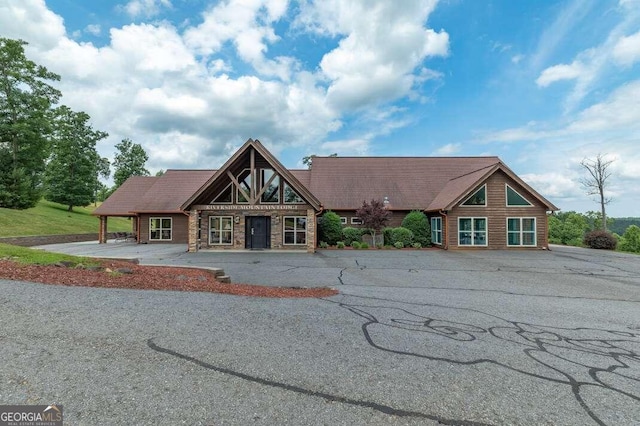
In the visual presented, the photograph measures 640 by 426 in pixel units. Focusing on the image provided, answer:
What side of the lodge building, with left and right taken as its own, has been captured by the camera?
front

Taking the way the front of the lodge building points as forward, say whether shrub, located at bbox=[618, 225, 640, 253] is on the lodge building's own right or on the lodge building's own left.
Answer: on the lodge building's own left

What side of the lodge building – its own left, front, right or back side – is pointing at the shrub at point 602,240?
left

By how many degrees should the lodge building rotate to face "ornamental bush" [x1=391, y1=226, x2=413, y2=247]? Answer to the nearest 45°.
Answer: approximately 90° to its left

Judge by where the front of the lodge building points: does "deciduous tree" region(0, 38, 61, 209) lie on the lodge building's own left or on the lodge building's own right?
on the lodge building's own right

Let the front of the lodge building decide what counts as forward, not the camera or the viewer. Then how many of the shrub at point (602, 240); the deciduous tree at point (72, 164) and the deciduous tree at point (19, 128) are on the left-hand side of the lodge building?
1

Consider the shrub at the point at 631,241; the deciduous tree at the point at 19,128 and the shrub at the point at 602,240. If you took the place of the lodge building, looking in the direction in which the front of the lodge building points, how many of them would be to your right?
1

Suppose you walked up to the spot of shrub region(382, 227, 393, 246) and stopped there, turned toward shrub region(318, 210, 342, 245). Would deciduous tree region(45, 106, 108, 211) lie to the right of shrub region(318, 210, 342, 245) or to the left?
right

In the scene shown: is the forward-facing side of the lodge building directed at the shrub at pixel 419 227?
no

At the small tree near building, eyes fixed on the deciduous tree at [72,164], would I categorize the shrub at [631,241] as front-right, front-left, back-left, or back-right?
back-right
